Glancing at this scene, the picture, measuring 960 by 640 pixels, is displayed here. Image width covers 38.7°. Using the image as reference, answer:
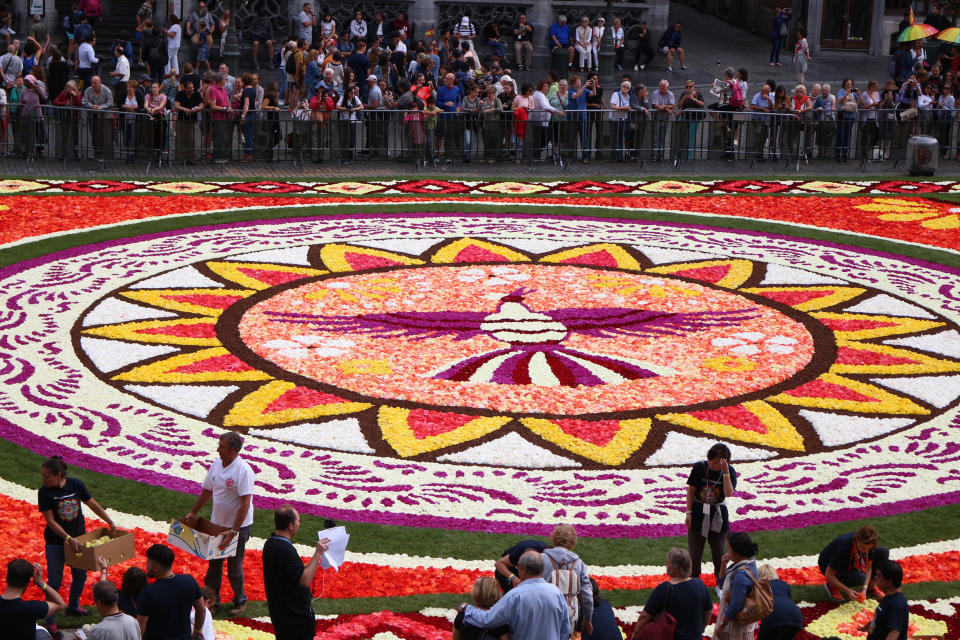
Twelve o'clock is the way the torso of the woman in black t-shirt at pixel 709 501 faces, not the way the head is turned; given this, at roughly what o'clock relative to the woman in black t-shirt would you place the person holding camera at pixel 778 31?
The person holding camera is roughly at 6 o'clock from the woman in black t-shirt.

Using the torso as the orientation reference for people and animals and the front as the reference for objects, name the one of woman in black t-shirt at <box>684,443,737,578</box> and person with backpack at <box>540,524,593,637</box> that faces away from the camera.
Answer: the person with backpack

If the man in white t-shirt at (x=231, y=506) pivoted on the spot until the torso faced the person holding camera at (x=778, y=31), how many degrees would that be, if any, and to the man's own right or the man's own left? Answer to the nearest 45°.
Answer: approximately 180°

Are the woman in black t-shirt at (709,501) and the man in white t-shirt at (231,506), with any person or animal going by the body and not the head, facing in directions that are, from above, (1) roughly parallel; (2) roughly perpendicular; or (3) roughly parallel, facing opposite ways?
roughly parallel

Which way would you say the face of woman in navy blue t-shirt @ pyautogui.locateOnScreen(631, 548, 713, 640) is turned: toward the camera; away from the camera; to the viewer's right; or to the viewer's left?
away from the camera

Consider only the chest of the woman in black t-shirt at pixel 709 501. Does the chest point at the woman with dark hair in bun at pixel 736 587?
yes

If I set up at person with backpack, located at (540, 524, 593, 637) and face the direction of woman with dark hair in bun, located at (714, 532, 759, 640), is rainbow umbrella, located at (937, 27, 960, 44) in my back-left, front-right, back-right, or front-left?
front-left

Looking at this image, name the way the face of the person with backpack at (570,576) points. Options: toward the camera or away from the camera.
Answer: away from the camera

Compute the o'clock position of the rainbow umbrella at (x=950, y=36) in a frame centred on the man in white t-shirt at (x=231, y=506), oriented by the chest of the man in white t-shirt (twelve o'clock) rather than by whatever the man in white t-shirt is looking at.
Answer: The rainbow umbrella is roughly at 6 o'clock from the man in white t-shirt.

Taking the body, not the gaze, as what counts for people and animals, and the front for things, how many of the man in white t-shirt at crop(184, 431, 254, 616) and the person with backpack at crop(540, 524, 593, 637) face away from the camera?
1

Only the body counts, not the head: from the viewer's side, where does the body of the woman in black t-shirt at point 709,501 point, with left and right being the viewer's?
facing the viewer

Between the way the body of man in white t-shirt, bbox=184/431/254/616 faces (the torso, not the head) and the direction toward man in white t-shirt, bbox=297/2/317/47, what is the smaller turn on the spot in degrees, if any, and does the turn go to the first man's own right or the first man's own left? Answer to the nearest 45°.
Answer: approximately 135° to the first man's own right

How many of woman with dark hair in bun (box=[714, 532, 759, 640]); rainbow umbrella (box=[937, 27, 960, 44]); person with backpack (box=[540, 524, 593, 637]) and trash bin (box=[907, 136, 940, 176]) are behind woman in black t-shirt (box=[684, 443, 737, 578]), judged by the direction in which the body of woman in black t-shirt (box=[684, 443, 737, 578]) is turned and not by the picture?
2

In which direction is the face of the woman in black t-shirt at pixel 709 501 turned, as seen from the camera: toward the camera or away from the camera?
toward the camera

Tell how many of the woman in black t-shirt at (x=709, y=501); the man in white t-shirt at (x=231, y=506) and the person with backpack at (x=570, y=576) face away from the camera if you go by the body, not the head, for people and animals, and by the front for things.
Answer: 1

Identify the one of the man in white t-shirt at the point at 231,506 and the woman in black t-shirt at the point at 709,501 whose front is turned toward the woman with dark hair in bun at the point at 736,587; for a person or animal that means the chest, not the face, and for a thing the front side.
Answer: the woman in black t-shirt

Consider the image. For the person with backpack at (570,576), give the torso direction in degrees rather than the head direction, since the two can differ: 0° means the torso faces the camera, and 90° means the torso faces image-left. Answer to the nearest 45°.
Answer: approximately 180°

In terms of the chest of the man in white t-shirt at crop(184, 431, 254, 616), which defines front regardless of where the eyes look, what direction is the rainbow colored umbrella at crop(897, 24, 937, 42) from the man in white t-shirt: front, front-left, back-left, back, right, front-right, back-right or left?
back

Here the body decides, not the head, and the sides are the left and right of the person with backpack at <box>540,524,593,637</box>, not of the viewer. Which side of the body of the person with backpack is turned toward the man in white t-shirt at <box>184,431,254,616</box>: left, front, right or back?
left
